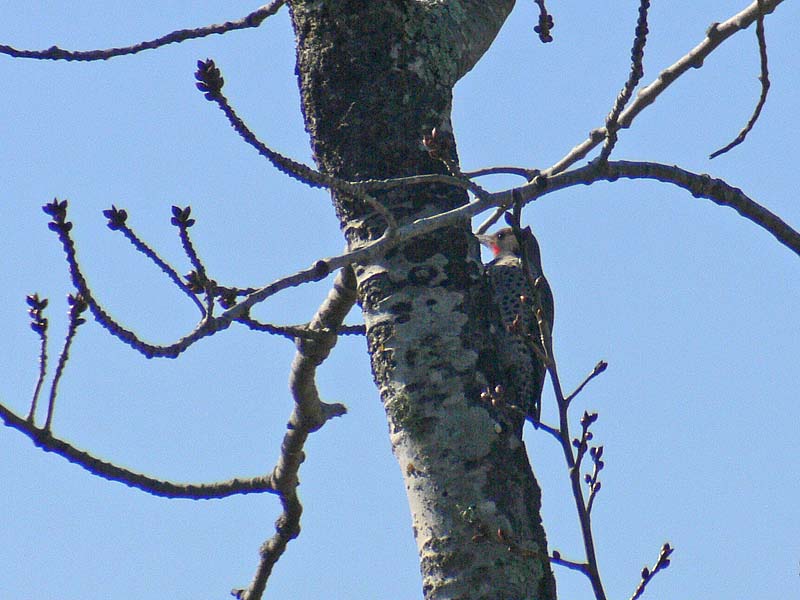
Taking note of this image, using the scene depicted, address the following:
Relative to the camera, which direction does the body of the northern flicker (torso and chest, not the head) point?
to the viewer's left
